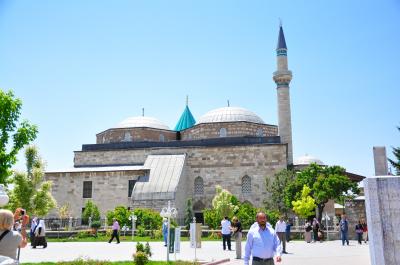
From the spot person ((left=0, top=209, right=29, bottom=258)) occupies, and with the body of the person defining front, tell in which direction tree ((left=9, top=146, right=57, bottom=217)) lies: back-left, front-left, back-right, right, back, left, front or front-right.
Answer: front-left

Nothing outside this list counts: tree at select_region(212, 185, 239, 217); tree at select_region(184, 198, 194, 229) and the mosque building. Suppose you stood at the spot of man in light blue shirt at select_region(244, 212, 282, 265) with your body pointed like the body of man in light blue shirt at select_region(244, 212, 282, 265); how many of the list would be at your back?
3

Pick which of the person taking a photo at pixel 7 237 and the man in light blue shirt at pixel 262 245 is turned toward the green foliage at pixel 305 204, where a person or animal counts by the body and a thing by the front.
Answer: the person taking a photo

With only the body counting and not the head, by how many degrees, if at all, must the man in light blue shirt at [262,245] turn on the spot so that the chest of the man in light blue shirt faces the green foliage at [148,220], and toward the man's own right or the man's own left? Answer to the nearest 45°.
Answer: approximately 180°

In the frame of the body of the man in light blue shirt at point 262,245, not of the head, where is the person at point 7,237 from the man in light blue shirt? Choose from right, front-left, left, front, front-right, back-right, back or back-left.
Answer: front-right

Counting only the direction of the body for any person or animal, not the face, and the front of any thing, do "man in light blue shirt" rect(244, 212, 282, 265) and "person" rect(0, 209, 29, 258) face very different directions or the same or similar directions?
very different directions

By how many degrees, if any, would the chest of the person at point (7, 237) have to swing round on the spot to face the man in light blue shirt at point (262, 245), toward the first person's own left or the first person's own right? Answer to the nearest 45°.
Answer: approximately 45° to the first person's own right

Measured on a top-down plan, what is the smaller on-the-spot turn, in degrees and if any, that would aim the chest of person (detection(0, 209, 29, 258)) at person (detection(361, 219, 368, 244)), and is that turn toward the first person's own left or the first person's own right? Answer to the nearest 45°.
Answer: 0° — they already face them

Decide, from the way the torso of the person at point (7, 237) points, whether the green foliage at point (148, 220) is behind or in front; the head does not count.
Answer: in front

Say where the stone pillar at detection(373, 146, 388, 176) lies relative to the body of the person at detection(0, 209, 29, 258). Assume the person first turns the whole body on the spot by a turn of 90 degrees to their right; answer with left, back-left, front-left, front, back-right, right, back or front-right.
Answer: front-left

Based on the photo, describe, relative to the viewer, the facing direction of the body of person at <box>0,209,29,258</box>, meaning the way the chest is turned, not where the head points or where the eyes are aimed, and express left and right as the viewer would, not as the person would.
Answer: facing away from the viewer and to the right of the viewer

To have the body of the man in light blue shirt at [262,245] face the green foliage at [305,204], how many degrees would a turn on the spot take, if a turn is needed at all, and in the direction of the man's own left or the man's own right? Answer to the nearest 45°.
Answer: approximately 180°

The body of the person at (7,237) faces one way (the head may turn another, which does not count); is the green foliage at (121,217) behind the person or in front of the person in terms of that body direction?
in front
